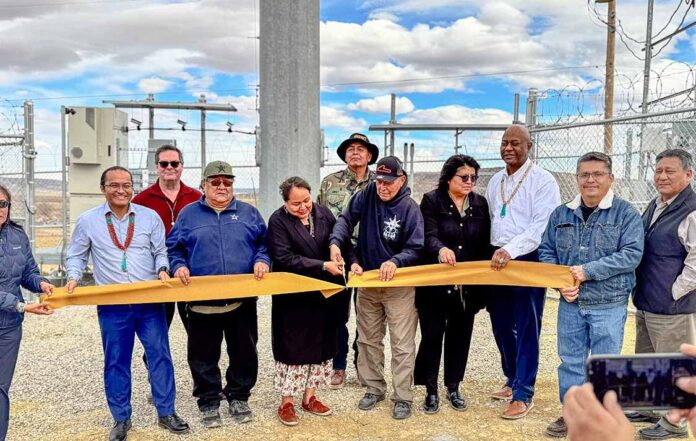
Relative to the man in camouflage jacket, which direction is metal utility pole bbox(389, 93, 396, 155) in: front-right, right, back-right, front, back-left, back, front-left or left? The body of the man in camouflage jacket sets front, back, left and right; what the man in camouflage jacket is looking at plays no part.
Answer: back

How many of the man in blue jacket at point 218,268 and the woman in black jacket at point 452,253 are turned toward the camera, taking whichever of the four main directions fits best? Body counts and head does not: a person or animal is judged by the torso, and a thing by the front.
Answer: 2

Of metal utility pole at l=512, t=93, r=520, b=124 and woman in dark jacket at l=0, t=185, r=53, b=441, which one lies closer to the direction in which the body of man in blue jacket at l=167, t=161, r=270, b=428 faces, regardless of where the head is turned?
the woman in dark jacket

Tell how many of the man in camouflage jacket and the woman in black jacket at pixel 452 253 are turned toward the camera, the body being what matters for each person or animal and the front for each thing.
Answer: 2

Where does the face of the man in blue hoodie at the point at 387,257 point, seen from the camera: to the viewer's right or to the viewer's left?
to the viewer's left

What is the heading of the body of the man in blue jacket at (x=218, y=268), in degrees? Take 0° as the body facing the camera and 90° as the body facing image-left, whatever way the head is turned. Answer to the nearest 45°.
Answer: approximately 0°

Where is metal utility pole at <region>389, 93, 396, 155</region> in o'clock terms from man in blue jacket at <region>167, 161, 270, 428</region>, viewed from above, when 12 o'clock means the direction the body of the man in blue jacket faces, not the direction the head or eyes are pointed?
The metal utility pole is roughly at 7 o'clock from the man in blue jacket.

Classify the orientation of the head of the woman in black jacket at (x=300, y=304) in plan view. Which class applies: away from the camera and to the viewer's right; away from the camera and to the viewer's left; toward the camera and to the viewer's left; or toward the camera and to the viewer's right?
toward the camera and to the viewer's right

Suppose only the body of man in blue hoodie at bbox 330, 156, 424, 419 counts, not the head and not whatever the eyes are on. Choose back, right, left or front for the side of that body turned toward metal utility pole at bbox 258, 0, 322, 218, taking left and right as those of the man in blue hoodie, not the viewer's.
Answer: back

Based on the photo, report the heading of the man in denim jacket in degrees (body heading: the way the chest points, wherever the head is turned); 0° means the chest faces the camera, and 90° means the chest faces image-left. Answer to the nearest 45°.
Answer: approximately 45°

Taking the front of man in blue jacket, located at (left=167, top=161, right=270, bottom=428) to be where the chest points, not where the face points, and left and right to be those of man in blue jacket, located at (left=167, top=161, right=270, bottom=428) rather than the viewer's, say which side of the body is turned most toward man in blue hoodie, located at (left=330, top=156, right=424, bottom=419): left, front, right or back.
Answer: left
